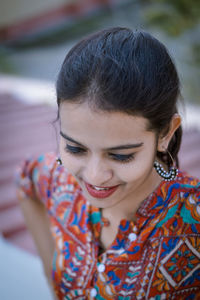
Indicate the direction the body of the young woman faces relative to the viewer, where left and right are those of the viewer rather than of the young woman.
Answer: facing the viewer and to the left of the viewer

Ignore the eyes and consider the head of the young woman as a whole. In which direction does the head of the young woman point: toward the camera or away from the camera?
toward the camera
